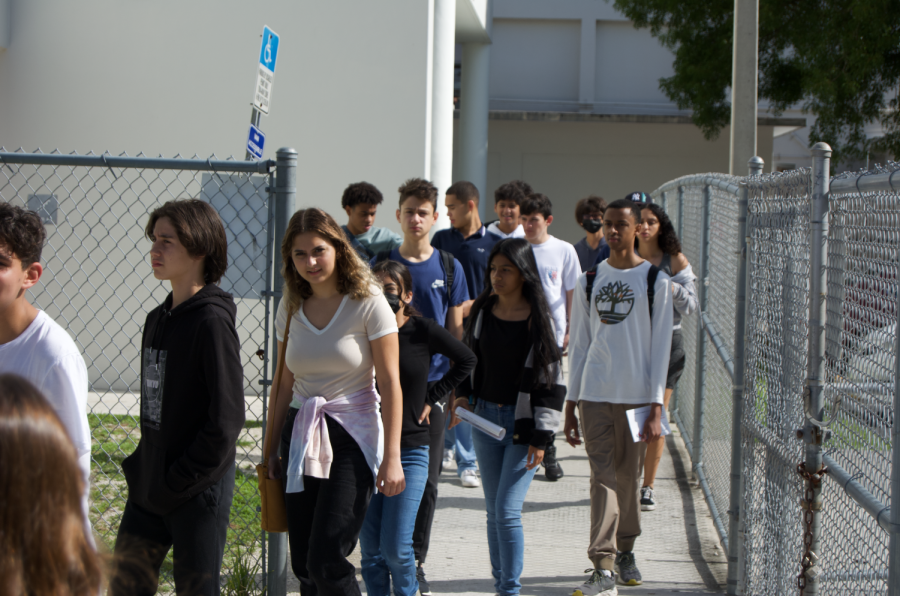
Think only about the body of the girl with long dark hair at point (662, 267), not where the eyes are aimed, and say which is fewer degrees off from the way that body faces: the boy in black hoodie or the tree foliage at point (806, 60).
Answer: the boy in black hoodie

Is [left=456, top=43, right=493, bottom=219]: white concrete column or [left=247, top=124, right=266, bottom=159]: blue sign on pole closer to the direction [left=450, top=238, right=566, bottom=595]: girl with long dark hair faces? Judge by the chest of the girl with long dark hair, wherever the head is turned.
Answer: the blue sign on pole

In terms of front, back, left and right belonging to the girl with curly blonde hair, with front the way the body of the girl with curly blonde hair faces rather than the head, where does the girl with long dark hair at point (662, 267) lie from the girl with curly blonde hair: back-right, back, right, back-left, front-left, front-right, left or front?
back

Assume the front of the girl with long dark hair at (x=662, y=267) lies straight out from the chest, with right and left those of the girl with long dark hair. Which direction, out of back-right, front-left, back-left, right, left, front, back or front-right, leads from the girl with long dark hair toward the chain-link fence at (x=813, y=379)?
front-left

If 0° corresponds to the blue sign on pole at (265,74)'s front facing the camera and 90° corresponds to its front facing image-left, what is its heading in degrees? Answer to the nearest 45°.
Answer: approximately 315°

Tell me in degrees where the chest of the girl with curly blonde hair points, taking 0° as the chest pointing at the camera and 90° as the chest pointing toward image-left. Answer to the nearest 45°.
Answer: approximately 45°

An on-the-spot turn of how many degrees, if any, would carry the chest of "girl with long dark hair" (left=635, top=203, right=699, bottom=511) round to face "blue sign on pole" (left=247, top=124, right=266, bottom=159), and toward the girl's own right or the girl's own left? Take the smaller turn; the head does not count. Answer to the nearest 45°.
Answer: approximately 90° to the girl's own right

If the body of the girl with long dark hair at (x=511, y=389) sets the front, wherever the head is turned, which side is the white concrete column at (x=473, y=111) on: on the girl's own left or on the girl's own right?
on the girl's own right

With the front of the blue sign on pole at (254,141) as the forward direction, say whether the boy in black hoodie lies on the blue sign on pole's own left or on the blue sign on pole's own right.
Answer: on the blue sign on pole's own right
